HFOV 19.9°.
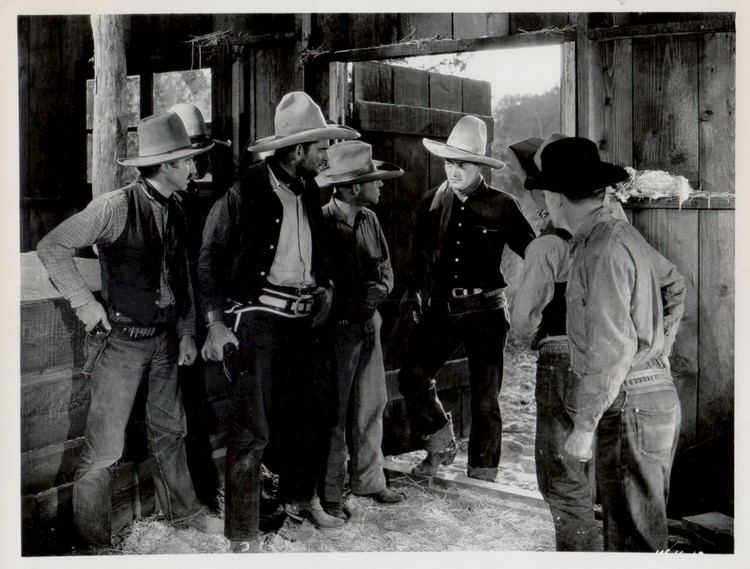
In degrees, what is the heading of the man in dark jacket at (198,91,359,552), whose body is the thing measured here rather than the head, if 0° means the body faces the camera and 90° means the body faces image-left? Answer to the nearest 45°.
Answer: approximately 315°

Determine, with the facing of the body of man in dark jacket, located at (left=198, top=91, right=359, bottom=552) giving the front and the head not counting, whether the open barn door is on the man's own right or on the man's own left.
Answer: on the man's own left

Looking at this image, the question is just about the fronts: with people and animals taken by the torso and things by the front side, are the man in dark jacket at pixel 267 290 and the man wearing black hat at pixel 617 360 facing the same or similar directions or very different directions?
very different directions

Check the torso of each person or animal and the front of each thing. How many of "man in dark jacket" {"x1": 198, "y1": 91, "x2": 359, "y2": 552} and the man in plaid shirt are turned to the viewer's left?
0

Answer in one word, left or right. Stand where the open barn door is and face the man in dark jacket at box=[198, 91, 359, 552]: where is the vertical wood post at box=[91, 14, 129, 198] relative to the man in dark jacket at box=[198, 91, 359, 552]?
right

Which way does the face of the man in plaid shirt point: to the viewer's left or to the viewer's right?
to the viewer's right

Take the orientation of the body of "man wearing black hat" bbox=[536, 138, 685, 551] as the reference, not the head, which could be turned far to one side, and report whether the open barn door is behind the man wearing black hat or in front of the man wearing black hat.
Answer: in front

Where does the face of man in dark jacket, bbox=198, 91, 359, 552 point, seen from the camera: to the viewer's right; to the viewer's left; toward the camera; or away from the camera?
to the viewer's right

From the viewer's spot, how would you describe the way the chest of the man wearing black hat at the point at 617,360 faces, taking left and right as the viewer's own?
facing away from the viewer and to the left of the viewer
